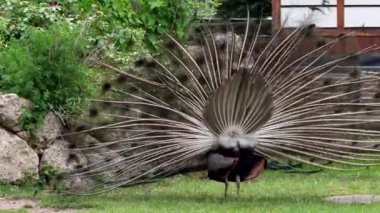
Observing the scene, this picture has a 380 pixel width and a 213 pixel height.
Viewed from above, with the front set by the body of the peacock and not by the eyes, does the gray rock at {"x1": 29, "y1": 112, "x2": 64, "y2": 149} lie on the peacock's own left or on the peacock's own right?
on the peacock's own left

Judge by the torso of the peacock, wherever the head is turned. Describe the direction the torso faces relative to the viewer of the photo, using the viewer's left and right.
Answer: facing away from the viewer

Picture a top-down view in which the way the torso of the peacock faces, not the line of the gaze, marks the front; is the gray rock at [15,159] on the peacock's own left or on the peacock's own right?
on the peacock's own left

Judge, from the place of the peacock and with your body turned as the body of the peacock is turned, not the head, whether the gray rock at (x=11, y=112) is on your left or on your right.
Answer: on your left
